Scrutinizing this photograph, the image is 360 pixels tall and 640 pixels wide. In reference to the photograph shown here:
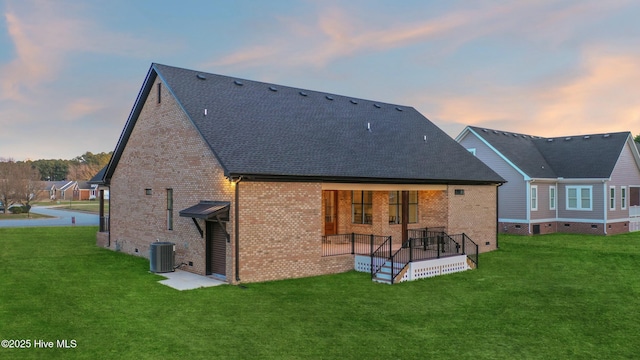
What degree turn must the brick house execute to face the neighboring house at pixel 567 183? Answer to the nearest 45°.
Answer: approximately 90° to its right

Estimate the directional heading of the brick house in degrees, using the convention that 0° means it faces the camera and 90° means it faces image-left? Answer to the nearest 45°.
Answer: approximately 135°

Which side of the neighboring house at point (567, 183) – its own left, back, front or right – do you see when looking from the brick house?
left

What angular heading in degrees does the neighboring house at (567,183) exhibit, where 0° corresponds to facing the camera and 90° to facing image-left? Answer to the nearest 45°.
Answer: approximately 135°

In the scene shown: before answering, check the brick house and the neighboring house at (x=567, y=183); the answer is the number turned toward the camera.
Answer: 0
